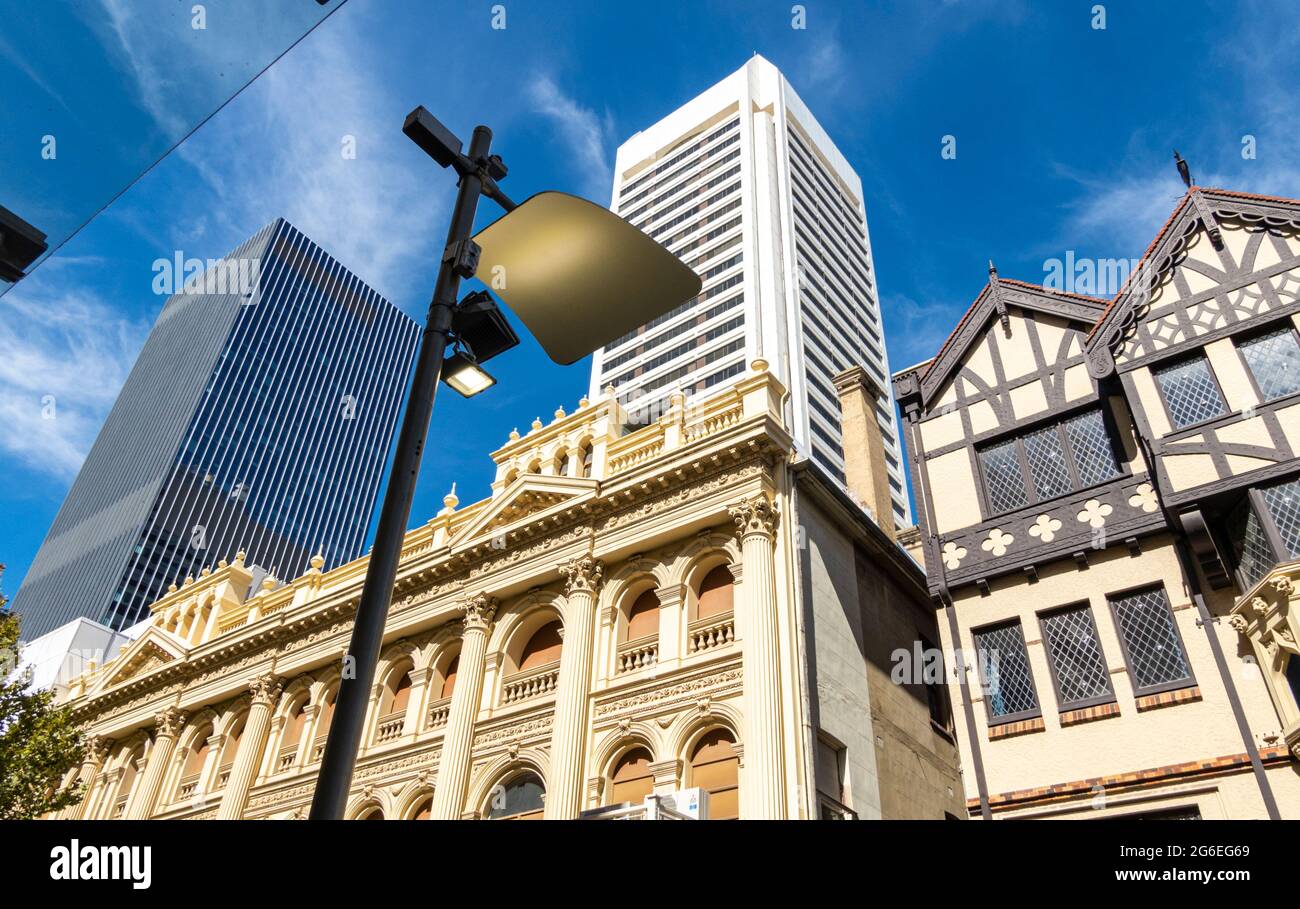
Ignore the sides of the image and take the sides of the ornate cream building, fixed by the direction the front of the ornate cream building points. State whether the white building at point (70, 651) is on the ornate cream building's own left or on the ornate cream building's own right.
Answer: on the ornate cream building's own right

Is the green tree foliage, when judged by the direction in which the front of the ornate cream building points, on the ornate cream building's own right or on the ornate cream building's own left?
on the ornate cream building's own right

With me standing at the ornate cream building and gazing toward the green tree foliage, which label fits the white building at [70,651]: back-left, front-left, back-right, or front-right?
front-right

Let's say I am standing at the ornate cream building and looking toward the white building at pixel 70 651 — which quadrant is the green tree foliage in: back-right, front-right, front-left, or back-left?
front-left

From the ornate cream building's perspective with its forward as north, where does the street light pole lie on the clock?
The street light pole is roughly at 11 o'clock from the ornate cream building.

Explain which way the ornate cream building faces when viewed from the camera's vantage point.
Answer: facing the viewer and to the left of the viewer

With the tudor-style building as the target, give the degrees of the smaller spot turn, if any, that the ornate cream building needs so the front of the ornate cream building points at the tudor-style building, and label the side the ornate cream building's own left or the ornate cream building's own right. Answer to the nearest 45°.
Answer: approximately 90° to the ornate cream building's own left

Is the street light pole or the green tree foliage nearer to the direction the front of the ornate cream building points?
the street light pole

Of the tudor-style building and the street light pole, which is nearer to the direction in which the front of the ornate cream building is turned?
the street light pole

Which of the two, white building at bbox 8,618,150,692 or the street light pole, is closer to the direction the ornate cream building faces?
the street light pole
